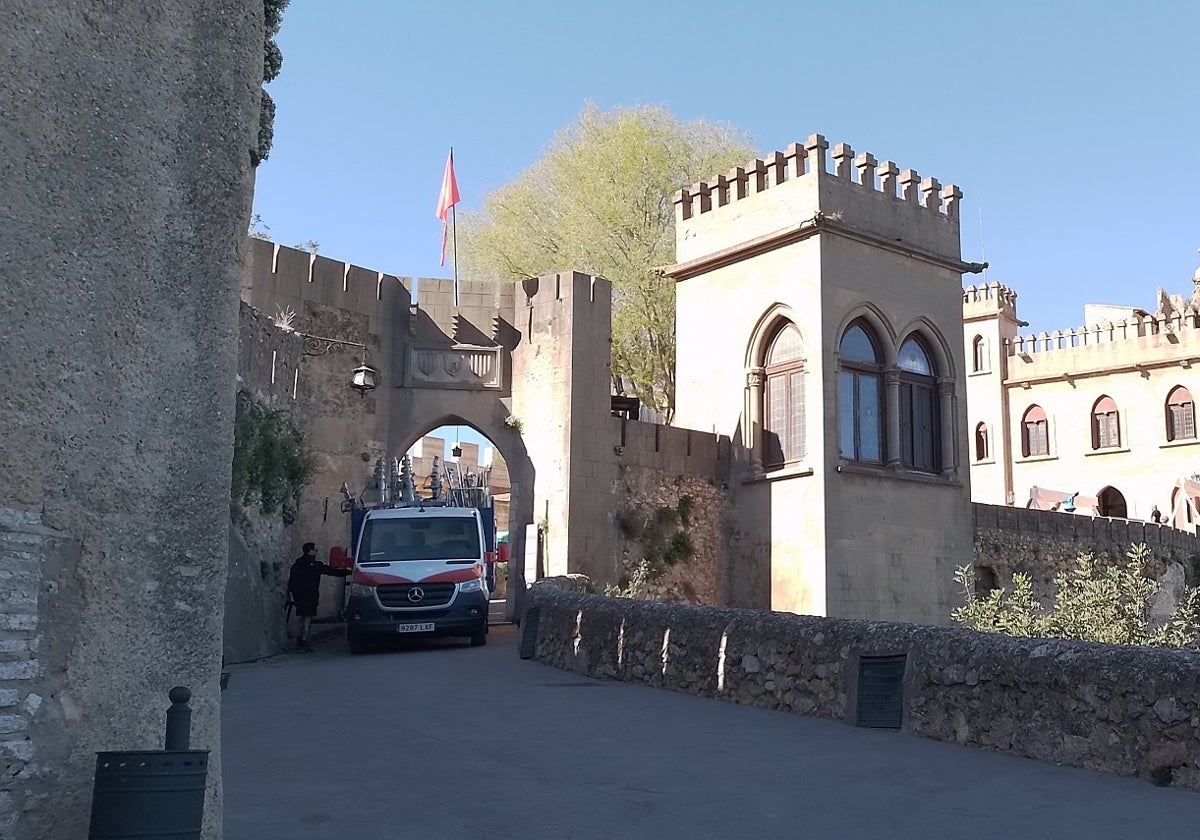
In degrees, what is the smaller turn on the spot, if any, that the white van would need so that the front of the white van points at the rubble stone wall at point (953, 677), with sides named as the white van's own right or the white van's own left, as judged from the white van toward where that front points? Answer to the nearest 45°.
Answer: approximately 45° to the white van's own left

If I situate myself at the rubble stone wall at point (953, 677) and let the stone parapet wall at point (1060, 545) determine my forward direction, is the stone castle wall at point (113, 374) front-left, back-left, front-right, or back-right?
back-left

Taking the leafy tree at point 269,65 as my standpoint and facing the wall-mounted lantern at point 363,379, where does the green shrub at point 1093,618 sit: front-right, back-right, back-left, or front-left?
front-right

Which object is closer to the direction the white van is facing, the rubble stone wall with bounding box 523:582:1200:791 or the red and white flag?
the rubble stone wall

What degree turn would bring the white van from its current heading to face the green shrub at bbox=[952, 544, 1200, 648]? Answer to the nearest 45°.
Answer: approximately 45° to its left

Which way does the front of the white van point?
toward the camera

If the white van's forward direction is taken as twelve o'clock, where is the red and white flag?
The red and white flag is roughly at 6 o'clock from the white van.

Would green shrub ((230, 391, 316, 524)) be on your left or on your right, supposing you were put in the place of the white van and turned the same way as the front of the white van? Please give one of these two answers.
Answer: on your right

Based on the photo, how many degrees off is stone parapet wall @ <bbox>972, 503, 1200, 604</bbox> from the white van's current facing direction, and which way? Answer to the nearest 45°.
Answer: approximately 135° to its left

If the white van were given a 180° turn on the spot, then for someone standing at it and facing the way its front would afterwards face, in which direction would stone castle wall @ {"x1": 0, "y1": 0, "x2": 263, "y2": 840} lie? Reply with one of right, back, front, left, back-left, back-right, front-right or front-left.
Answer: back

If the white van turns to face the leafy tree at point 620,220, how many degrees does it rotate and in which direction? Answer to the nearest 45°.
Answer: approximately 180°

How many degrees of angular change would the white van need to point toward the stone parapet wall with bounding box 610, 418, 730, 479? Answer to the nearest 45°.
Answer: approximately 135° to its left

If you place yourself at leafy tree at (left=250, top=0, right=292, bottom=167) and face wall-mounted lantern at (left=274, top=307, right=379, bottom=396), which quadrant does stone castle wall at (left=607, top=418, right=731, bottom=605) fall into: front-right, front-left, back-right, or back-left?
front-right

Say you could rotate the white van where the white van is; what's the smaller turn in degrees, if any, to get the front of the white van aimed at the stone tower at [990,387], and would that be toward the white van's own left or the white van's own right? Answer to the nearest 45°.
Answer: approximately 135° to the white van's own left

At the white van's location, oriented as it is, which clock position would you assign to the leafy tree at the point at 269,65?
The leafy tree is roughly at 12 o'clock from the white van.
